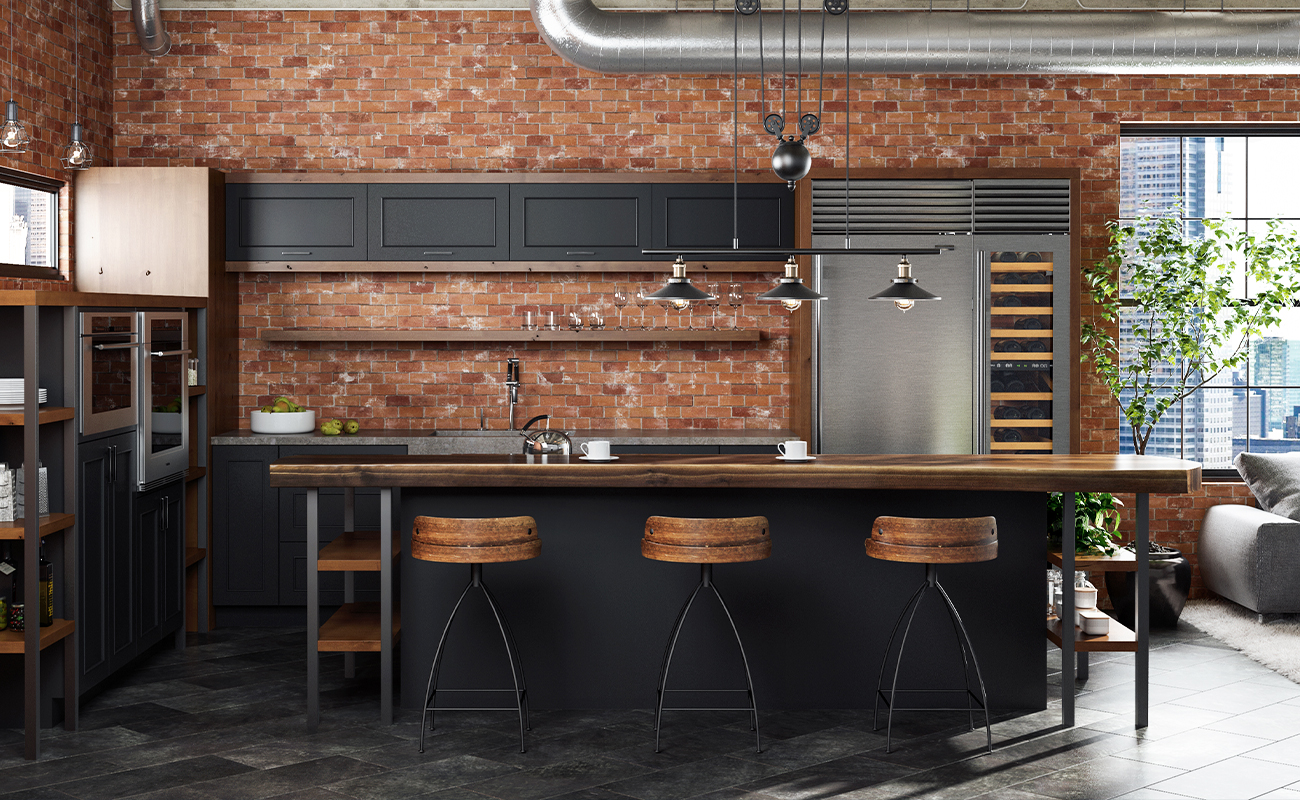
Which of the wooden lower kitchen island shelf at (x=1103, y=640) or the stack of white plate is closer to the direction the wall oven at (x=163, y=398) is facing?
the wooden lower kitchen island shelf

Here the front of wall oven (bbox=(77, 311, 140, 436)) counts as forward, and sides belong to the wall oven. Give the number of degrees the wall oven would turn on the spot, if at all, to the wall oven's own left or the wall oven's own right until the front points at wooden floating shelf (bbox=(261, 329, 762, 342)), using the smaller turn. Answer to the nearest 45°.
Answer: approximately 90° to the wall oven's own left

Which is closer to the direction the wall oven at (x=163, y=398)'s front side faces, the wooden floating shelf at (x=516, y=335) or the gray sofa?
the gray sofa

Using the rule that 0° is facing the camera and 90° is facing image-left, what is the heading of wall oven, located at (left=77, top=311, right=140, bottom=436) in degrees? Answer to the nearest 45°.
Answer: approximately 315°

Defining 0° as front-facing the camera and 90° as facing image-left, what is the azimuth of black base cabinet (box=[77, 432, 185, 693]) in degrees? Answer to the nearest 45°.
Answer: approximately 315°

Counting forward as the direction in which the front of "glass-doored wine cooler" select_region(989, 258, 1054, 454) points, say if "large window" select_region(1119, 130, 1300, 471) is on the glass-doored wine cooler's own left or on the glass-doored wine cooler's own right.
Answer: on the glass-doored wine cooler's own left

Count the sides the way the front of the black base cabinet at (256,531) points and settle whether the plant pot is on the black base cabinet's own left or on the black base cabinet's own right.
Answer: on the black base cabinet's own left

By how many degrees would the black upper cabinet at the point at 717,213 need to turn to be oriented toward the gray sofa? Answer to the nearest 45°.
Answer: approximately 90° to its left

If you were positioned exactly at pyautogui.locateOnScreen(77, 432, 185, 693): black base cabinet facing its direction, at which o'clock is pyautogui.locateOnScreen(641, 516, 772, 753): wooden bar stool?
The wooden bar stool is roughly at 12 o'clock from the black base cabinet.
